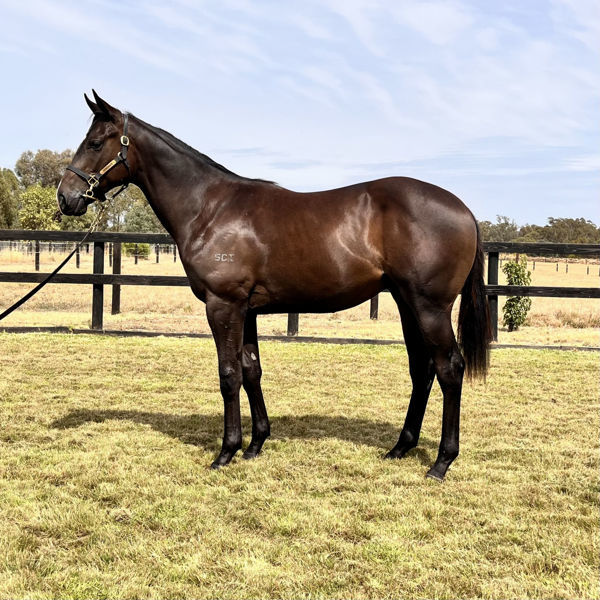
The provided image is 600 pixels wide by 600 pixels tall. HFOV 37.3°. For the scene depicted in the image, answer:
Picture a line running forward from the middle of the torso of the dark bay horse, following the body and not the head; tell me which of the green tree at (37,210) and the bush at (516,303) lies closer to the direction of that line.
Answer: the green tree

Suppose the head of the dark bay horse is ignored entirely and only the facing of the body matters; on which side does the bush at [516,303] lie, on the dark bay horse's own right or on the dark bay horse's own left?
on the dark bay horse's own right

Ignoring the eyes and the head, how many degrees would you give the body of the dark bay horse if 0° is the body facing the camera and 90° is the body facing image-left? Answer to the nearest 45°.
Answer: approximately 90°

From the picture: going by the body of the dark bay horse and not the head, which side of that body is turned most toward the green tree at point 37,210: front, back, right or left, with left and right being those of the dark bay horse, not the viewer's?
right

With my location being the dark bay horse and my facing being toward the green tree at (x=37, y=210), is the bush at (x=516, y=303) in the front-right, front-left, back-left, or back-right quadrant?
front-right
